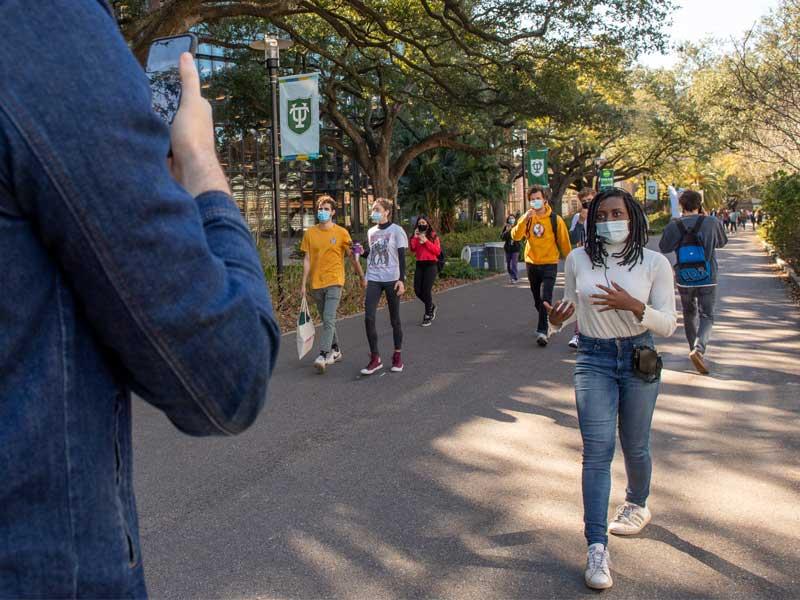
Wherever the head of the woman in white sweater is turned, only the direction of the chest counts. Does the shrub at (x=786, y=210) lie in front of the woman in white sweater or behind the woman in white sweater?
behind

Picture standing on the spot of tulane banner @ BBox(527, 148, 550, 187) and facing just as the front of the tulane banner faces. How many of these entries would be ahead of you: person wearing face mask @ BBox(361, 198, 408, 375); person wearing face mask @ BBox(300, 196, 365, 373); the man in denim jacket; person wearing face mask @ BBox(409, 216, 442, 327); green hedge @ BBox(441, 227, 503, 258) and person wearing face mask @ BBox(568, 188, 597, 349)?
5

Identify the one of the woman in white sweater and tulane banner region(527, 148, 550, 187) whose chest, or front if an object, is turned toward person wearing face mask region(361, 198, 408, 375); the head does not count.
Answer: the tulane banner

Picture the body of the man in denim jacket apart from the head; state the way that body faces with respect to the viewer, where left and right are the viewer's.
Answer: facing away from the viewer and to the right of the viewer

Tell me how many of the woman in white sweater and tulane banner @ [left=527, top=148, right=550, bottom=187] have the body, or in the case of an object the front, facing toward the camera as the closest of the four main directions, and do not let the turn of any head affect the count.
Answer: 2

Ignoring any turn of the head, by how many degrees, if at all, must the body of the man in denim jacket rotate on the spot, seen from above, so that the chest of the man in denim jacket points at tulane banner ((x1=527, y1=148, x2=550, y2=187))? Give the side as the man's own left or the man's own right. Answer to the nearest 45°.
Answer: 0° — they already face it

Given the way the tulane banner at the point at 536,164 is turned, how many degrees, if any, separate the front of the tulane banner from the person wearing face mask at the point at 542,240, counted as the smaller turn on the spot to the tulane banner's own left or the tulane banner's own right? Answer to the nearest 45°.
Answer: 0° — it already faces them

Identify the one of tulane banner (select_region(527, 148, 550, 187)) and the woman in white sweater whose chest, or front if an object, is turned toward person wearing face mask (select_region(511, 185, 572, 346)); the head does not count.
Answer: the tulane banner
